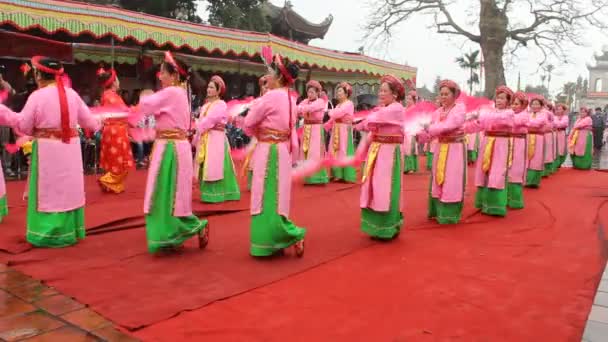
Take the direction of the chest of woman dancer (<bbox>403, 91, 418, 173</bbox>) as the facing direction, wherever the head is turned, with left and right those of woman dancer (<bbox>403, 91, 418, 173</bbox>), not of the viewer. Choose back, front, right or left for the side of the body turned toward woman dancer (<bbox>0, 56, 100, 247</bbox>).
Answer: front

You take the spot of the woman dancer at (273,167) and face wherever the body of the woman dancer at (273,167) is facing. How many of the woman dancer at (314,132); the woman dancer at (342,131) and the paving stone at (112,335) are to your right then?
2

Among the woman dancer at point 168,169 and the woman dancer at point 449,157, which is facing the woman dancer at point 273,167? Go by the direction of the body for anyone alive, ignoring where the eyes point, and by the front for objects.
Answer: the woman dancer at point 449,157

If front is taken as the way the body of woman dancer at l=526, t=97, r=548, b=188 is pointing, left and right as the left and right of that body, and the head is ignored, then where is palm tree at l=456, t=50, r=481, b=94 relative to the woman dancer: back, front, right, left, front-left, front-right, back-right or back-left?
back-right

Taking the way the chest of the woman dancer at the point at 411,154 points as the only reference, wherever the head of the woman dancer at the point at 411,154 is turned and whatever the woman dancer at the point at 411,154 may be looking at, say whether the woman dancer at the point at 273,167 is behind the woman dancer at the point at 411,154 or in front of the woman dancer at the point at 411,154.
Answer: in front

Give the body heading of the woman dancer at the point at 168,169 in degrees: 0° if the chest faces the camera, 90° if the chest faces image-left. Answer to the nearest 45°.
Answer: approximately 90°

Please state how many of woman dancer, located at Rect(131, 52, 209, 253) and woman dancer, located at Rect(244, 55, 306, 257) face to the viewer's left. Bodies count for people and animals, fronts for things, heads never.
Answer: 2

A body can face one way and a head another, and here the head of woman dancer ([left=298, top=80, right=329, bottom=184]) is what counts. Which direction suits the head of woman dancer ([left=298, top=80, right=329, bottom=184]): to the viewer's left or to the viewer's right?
to the viewer's left

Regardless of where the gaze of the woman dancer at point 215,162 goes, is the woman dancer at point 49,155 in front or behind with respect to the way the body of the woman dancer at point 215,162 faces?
in front

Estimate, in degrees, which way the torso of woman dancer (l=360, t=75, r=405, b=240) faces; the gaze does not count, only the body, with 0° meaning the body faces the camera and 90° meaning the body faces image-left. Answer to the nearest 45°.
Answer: approximately 90°

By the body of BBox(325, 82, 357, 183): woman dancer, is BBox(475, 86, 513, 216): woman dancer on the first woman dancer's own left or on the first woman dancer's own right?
on the first woman dancer's own left
